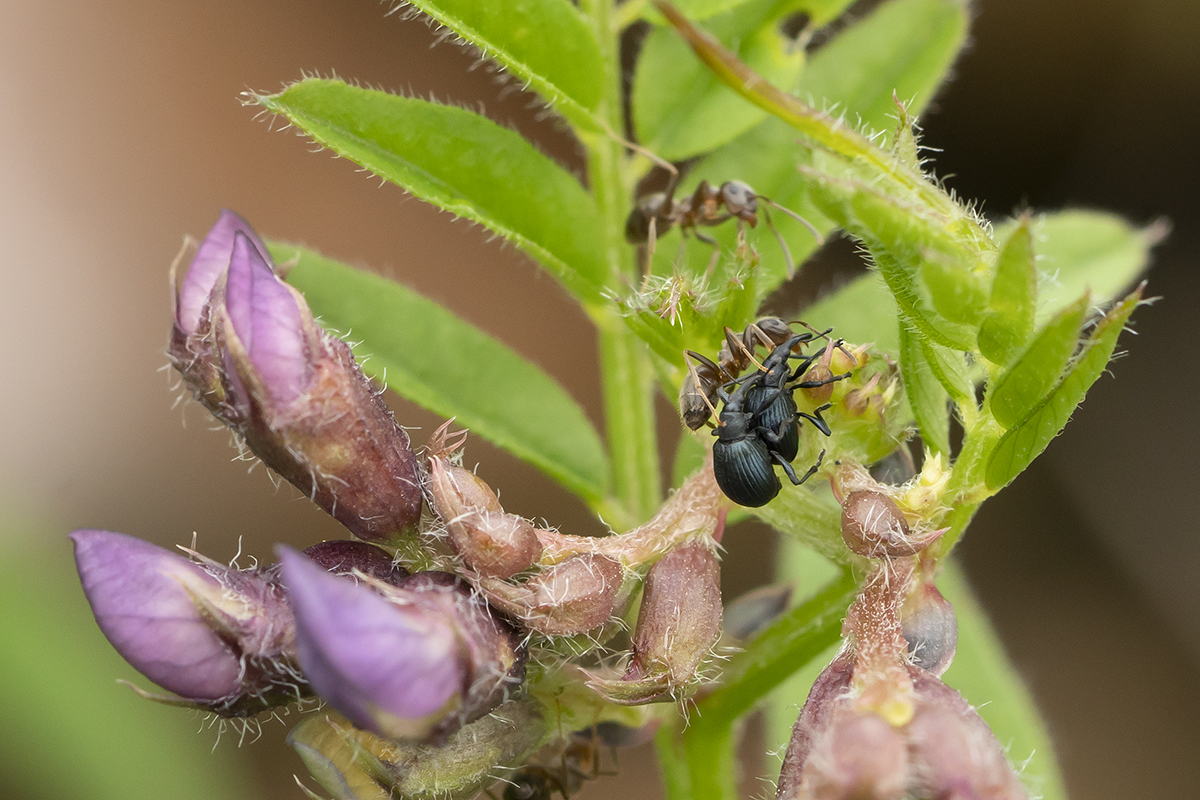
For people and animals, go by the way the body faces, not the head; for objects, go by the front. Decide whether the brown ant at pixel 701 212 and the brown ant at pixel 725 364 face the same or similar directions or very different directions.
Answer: same or similar directions

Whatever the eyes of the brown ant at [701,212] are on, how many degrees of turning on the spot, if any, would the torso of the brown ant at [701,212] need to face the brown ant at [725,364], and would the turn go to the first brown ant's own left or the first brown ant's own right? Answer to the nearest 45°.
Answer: approximately 90° to the first brown ant's own right

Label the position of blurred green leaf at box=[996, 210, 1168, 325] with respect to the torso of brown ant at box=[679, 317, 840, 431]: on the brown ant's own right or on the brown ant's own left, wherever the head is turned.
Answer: on the brown ant's own left

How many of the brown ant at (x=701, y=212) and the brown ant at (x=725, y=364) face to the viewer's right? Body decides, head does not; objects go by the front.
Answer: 2

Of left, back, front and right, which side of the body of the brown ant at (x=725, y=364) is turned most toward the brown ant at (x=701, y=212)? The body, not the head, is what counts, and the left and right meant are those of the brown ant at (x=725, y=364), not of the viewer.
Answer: left

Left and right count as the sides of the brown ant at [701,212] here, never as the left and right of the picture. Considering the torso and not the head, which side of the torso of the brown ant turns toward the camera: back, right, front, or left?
right
